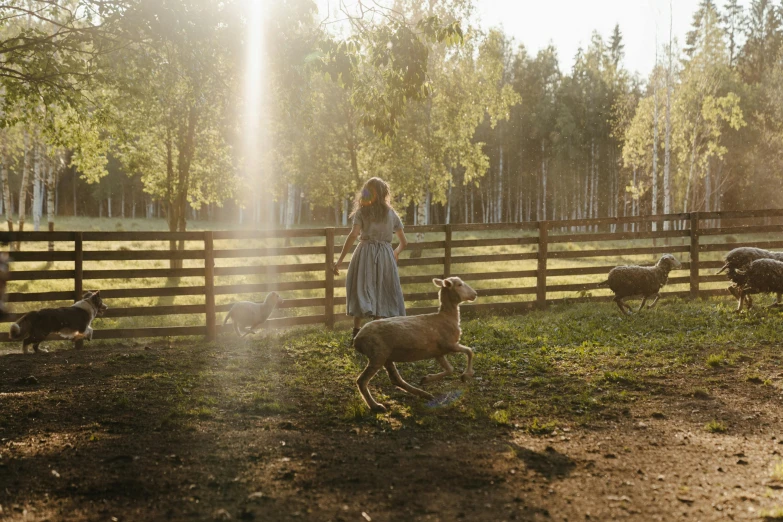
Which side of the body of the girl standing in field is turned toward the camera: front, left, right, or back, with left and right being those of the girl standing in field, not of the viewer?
back

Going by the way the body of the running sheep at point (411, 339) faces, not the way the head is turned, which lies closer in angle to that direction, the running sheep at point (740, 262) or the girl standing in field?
the running sheep

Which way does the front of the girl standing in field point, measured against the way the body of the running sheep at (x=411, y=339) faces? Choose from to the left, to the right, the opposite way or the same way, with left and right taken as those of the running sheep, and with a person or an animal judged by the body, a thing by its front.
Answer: to the left

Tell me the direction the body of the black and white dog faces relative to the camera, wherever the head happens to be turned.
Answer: to the viewer's right

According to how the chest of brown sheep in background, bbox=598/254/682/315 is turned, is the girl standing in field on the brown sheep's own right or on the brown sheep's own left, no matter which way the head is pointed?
on the brown sheep's own right

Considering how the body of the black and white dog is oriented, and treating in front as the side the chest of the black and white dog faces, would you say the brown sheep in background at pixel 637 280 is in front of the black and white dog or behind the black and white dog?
in front

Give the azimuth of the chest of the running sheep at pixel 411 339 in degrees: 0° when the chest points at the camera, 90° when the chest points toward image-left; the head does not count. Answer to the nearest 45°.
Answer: approximately 270°

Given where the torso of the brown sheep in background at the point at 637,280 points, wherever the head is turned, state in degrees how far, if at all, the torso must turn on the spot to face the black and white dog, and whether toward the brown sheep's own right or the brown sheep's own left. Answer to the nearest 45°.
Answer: approximately 135° to the brown sheep's own right
